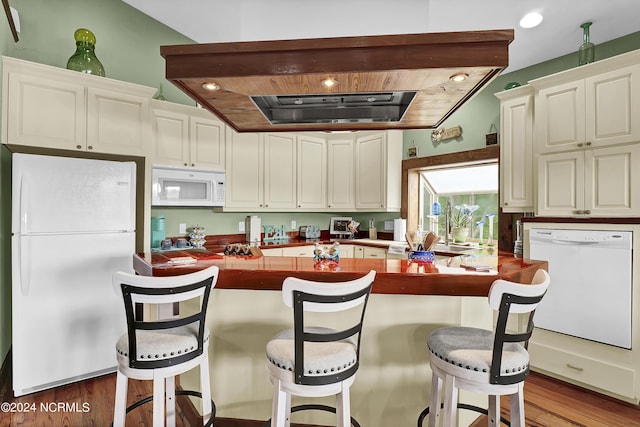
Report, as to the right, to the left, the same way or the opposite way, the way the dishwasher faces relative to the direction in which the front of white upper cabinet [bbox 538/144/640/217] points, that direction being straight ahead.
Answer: the same way

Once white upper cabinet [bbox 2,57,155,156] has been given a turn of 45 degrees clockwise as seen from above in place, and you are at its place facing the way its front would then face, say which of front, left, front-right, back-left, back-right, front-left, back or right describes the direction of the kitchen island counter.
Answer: front-left

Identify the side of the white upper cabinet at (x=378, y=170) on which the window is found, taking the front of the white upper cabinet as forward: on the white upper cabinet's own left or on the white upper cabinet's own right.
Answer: on the white upper cabinet's own left

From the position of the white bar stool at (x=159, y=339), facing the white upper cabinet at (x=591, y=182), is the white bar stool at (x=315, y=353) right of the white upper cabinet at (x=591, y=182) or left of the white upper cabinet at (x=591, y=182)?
right

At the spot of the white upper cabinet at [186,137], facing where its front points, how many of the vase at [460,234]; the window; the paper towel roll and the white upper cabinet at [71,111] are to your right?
1

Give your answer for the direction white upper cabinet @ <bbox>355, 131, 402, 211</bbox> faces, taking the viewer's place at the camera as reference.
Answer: facing the viewer and to the left of the viewer

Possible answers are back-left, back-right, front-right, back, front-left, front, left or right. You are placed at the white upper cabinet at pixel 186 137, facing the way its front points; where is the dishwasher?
front

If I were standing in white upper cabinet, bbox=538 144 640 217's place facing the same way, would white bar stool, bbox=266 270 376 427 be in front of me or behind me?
in front

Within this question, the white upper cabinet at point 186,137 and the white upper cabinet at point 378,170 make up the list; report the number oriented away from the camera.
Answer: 0

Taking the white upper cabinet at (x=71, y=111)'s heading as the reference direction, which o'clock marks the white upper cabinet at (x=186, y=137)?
the white upper cabinet at (x=186, y=137) is roughly at 10 o'clock from the white upper cabinet at (x=71, y=111).

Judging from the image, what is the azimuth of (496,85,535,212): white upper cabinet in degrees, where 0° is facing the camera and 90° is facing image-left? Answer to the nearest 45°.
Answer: approximately 45°

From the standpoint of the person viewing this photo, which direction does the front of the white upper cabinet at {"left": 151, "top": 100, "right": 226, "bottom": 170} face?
facing the viewer and to the right of the viewer

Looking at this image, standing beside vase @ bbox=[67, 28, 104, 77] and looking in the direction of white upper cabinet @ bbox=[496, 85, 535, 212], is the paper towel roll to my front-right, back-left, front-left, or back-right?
front-left

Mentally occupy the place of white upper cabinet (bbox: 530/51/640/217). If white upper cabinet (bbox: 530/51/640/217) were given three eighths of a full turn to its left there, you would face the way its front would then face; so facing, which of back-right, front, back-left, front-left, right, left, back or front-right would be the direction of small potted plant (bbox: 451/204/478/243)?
back-left

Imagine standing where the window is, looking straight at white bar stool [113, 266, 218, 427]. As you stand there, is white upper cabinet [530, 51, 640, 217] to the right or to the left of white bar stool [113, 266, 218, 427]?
left

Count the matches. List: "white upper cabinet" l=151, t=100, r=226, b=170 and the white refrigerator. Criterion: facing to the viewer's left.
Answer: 0
